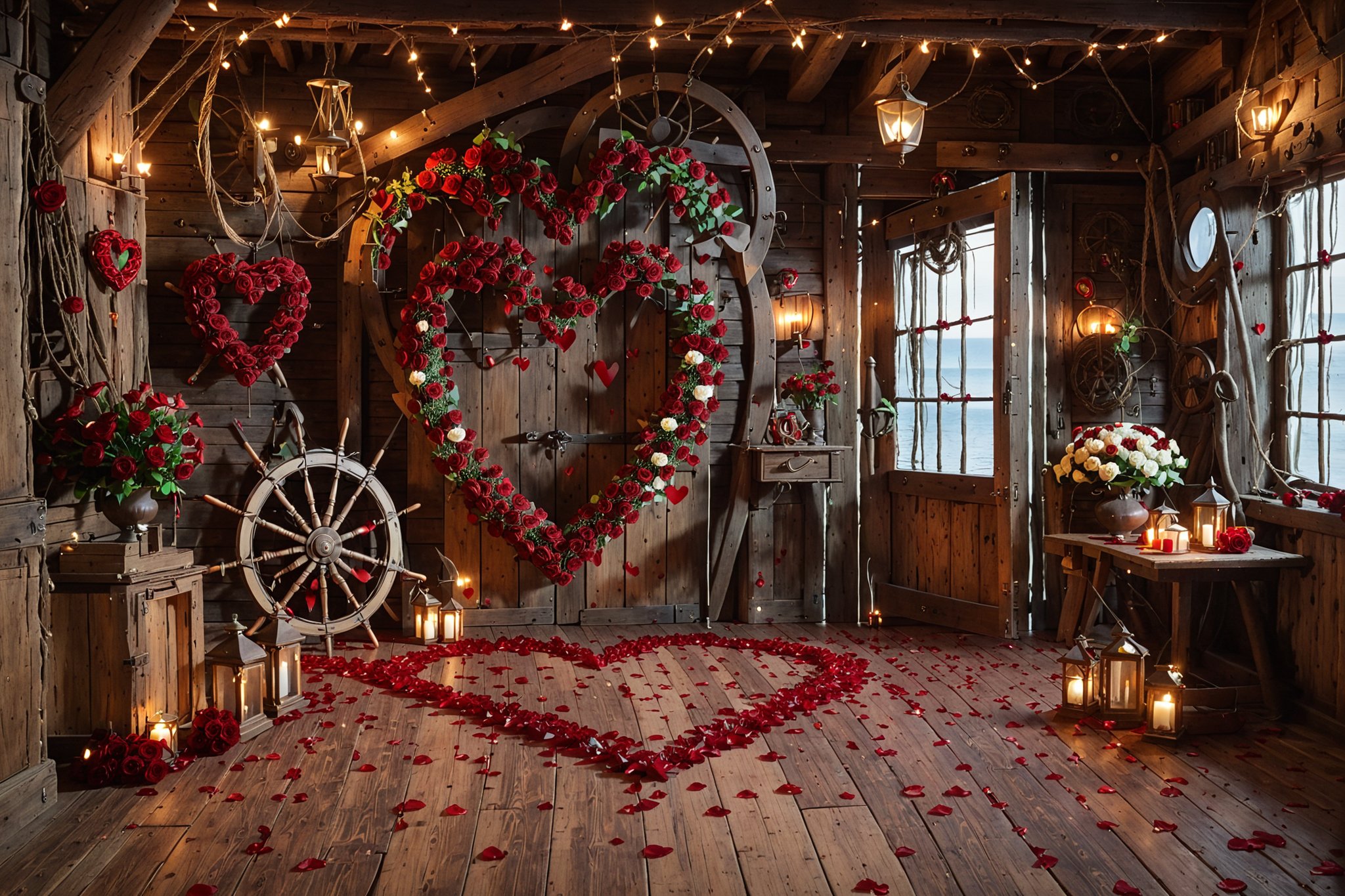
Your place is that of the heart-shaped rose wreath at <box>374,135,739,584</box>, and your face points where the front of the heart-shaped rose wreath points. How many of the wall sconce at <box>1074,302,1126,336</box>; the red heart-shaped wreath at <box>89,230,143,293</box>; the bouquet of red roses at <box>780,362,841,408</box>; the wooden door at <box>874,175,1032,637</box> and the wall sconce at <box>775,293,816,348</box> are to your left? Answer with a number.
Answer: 4

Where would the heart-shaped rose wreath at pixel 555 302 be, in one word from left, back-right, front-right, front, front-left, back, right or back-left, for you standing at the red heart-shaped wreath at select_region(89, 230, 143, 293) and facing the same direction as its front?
front-left

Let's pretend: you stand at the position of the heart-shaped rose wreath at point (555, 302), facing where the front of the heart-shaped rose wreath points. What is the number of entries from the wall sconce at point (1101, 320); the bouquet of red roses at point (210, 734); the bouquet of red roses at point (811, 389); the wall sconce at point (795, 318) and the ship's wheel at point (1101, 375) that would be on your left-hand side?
4

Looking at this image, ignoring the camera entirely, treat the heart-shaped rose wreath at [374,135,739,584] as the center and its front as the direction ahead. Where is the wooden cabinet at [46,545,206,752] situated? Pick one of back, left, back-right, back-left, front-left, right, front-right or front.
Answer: front-right

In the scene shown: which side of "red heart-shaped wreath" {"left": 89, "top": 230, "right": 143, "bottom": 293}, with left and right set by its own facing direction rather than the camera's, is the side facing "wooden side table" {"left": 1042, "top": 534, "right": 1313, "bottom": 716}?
front

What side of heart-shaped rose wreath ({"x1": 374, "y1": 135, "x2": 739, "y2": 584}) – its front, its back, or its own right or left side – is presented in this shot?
front

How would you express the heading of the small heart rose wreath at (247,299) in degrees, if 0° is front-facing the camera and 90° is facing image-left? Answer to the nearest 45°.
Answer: approximately 0°

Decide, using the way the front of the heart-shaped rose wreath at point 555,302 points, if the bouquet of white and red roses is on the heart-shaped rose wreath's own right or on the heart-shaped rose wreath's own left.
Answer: on the heart-shaped rose wreath's own left

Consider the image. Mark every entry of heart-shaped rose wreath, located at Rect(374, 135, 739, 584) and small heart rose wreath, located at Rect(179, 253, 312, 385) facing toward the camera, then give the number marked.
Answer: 2

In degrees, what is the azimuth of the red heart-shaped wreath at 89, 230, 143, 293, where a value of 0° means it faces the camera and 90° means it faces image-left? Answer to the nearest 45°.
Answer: approximately 315°

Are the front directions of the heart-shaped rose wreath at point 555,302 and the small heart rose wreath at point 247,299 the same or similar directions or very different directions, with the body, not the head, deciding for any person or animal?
same or similar directions

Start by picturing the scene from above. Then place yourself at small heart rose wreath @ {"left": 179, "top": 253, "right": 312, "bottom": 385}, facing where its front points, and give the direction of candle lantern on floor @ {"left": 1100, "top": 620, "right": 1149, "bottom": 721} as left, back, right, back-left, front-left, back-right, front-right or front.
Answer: front-left
